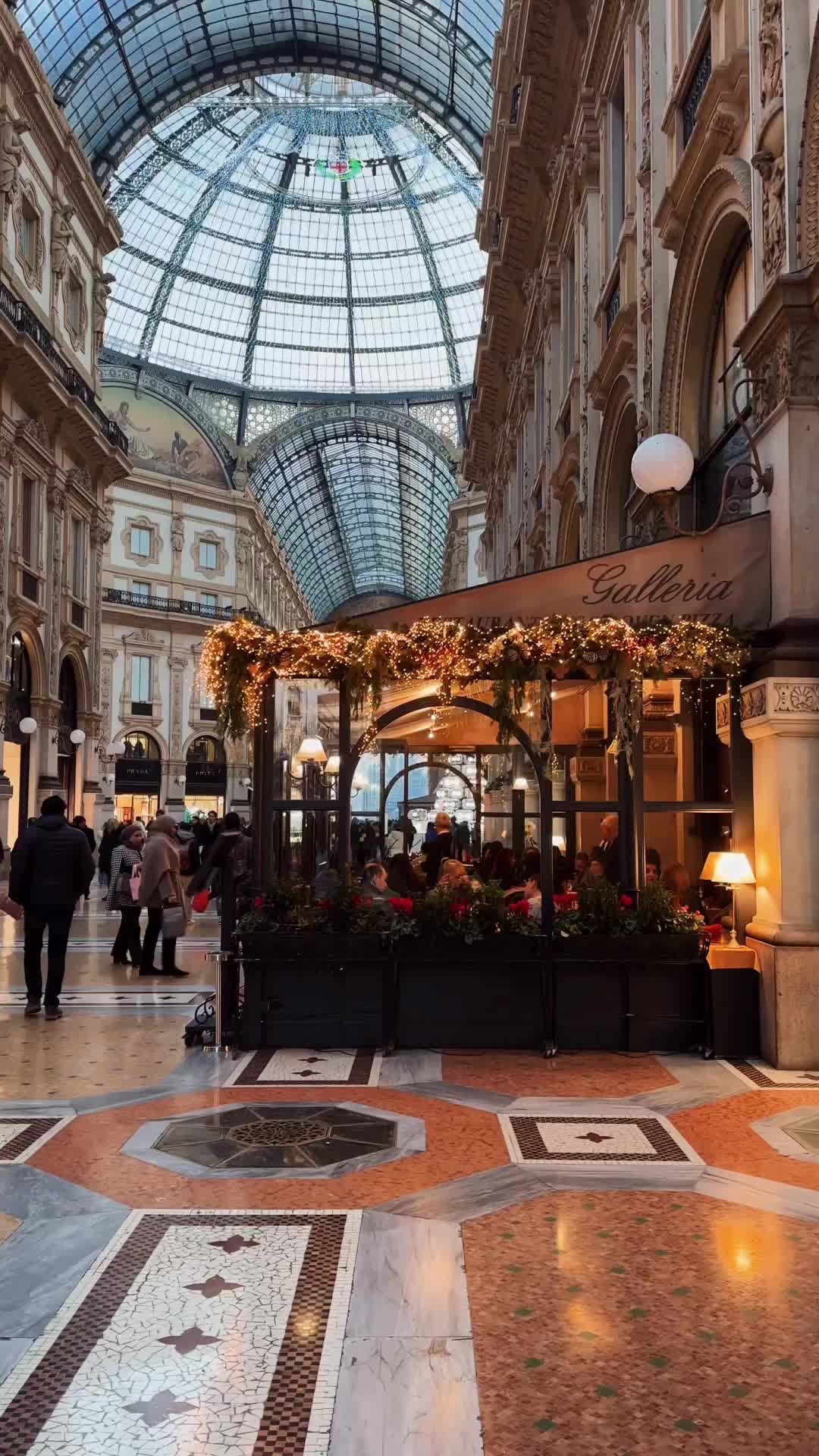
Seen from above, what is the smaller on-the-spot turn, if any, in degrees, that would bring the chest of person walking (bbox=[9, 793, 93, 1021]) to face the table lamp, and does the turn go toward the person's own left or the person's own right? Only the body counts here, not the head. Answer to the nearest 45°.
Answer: approximately 135° to the person's own right

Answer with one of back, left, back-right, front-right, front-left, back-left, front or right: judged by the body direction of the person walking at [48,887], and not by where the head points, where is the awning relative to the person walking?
back-right

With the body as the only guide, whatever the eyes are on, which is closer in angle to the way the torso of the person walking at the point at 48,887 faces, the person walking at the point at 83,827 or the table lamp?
the person walking

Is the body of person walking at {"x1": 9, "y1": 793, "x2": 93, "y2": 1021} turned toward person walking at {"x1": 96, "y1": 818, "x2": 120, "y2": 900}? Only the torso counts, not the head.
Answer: yes

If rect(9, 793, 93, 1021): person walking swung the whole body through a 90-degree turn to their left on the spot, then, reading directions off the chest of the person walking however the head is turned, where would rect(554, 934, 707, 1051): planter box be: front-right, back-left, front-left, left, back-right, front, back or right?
back-left

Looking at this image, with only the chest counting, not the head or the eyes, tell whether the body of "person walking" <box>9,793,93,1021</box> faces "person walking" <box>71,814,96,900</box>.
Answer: yes

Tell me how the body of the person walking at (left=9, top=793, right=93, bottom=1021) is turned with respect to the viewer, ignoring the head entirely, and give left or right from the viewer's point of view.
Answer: facing away from the viewer

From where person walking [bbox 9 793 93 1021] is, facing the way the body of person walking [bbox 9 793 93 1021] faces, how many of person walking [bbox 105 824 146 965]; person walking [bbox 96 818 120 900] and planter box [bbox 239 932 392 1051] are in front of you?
2

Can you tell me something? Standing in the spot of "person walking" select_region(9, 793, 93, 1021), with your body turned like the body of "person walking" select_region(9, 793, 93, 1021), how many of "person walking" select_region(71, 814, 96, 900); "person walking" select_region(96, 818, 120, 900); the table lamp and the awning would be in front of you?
2

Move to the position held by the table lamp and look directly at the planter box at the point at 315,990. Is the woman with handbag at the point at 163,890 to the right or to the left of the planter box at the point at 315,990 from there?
right

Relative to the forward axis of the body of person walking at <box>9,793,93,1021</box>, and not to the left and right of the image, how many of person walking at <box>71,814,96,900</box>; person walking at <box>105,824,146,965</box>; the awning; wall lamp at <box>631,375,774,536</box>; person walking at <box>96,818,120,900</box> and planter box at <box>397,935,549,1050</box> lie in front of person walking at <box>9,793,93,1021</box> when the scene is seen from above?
3

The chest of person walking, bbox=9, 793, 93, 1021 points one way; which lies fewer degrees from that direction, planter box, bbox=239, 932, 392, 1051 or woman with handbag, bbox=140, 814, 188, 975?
the woman with handbag

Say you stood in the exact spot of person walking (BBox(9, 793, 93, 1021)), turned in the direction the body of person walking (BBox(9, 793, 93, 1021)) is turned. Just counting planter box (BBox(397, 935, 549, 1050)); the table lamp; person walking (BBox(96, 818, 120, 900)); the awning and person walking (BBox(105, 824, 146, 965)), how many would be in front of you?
2

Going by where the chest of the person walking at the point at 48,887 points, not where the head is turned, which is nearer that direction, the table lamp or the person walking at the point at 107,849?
the person walking

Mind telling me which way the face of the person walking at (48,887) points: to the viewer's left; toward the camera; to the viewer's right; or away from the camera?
away from the camera

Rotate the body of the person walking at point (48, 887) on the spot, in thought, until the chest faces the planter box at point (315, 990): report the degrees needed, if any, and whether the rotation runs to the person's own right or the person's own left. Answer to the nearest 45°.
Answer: approximately 135° to the person's own right
